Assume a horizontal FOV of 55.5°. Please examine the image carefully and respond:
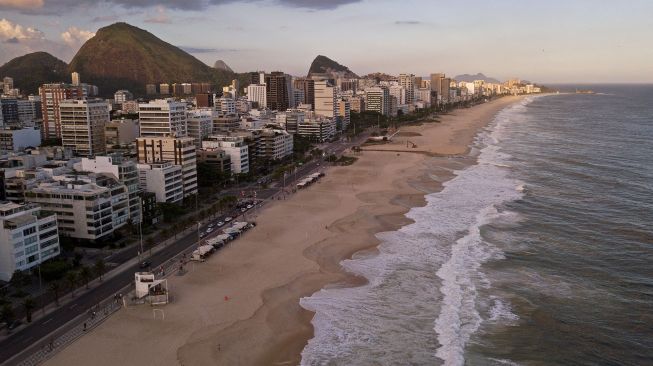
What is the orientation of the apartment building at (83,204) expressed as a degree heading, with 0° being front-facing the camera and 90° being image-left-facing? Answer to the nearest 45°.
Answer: approximately 315°

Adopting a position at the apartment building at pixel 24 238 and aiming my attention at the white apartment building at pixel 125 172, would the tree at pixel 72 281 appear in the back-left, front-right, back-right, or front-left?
back-right

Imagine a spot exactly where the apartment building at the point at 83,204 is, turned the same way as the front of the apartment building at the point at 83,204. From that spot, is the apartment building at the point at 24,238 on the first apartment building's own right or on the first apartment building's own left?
on the first apartment building's own right

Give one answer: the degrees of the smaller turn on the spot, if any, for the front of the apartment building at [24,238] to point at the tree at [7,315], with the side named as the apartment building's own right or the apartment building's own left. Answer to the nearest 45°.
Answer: approximately 45° to the apartment building's own right

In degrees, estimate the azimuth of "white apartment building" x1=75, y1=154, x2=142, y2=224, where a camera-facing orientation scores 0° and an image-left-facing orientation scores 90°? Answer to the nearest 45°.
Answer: approximately 315°

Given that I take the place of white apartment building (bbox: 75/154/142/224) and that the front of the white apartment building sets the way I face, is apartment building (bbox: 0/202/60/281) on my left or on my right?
on my right

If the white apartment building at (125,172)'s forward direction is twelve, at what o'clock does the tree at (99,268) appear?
The tree is roughly at 2 o'clock from the white apartment building.

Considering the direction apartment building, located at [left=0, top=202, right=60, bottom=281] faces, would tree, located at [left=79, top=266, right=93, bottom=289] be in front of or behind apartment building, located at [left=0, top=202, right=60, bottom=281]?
in front

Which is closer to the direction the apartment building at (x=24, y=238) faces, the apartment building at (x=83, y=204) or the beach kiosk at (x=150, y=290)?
the beach kiosk

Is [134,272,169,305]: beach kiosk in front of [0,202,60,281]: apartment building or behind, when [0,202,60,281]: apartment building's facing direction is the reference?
in front

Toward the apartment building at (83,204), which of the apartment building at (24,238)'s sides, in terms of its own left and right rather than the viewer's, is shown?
left

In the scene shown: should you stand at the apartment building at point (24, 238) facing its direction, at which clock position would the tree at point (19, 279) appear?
The tree is roughly at 2 o'clock from the apartment building.
